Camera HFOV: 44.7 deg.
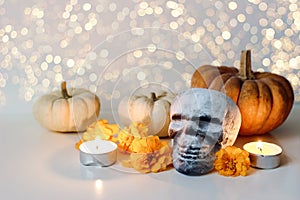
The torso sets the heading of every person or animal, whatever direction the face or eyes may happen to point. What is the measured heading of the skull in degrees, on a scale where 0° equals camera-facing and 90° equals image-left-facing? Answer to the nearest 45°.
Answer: approximately 45°
